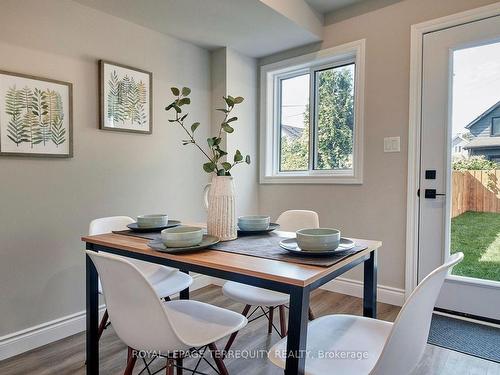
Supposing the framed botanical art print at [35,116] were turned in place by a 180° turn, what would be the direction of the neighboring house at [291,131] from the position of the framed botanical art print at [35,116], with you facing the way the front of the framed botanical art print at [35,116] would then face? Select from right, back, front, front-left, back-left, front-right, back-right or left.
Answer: back-right

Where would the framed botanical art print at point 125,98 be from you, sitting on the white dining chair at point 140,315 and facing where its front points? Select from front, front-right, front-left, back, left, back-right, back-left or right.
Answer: front-left

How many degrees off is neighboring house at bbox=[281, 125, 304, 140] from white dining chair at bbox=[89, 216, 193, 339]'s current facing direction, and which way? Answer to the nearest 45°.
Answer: approximately 90° to its left

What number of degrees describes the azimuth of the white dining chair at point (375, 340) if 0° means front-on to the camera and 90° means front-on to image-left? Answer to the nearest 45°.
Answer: approximately 135°

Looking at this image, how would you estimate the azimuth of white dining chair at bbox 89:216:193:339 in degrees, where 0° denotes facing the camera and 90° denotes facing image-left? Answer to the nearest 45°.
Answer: approximately 315°

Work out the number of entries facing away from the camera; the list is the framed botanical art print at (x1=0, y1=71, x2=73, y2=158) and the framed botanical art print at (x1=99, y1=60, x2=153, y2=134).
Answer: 0

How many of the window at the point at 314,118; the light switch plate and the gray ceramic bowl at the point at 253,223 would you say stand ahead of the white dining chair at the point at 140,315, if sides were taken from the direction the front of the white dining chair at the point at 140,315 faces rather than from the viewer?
3

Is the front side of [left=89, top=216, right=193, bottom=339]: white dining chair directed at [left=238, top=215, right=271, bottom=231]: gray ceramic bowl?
yes

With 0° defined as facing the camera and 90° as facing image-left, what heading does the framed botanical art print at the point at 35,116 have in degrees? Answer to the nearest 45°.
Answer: approximately 315°

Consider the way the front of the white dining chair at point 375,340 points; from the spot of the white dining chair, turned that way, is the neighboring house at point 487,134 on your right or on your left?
on your right

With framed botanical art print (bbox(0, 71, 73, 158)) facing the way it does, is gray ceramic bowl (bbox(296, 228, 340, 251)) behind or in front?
in front

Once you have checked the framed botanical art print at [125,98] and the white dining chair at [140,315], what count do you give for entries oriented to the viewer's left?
0

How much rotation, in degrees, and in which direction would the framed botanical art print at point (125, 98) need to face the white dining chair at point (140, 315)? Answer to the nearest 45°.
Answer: approximately 45° to its right

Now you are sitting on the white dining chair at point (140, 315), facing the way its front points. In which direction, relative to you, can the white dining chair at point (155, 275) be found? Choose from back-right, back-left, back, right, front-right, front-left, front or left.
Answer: front-left

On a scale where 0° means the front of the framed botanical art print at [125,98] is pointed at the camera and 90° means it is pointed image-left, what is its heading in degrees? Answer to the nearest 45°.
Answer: approximately 315°

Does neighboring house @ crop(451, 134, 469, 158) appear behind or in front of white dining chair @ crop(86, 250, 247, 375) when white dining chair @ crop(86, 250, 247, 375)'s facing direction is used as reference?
in front
